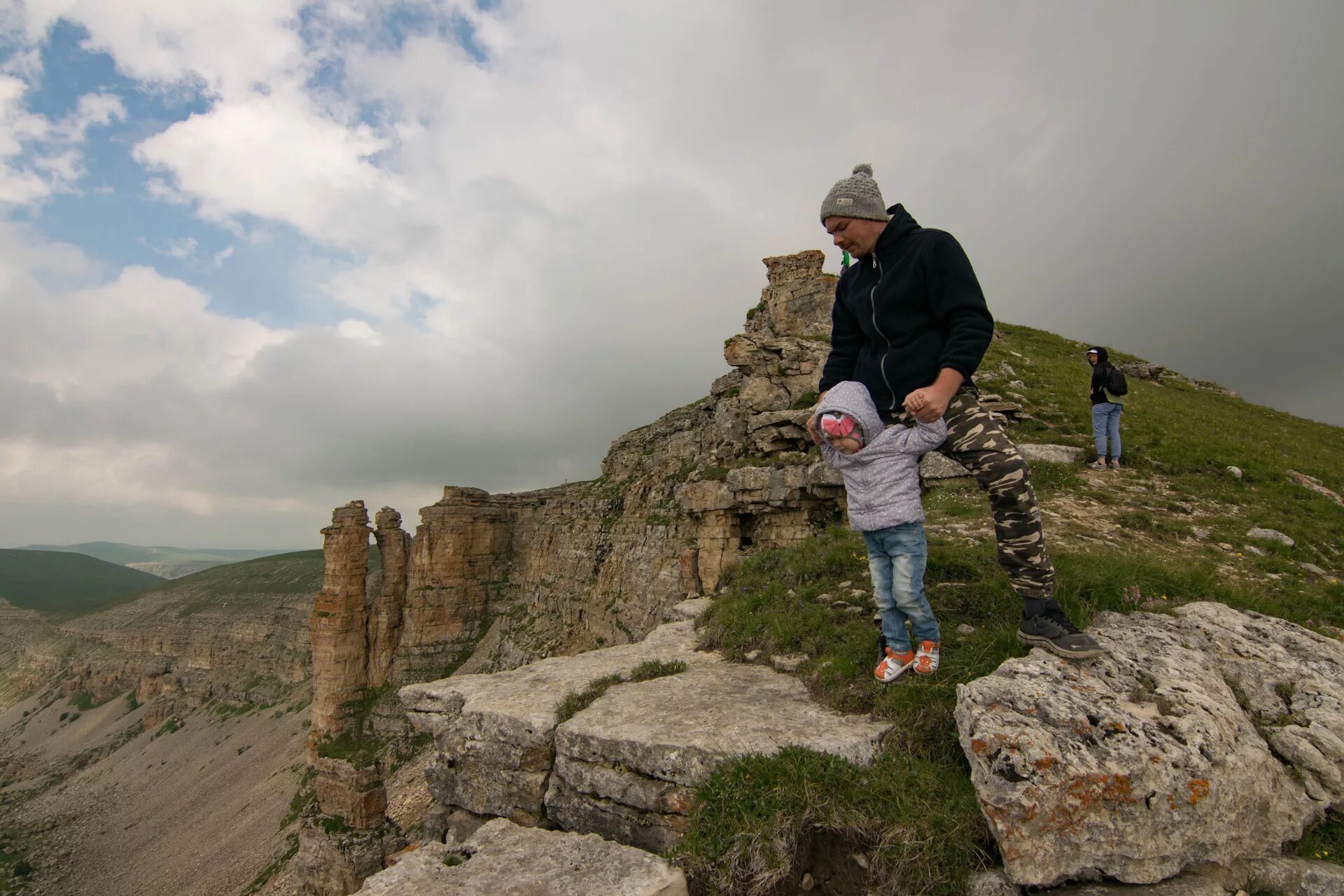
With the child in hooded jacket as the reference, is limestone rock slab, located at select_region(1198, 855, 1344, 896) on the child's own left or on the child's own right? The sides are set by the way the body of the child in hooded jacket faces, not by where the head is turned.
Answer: on the child's own left

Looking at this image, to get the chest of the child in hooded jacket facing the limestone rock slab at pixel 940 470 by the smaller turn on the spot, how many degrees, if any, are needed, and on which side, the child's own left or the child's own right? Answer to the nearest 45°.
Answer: approximately 135° to the child's own right

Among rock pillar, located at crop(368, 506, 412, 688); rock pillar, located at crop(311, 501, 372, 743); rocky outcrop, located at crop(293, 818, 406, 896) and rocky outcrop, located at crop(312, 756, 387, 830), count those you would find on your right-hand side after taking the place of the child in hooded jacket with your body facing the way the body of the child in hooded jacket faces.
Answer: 4

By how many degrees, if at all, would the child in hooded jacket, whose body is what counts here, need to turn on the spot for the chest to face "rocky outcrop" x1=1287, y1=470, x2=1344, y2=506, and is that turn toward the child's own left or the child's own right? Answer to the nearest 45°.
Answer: approximately 180°

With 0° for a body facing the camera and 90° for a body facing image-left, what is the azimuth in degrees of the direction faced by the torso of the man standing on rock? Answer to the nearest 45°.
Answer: approximately 45°

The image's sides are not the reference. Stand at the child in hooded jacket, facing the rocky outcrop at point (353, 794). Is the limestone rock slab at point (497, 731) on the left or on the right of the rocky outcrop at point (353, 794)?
left

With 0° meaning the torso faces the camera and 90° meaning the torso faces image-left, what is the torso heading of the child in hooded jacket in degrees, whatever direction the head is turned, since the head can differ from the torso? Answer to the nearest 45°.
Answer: approximately 45°

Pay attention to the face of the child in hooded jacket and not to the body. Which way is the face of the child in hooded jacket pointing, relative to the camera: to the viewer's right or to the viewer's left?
to the viewer's left

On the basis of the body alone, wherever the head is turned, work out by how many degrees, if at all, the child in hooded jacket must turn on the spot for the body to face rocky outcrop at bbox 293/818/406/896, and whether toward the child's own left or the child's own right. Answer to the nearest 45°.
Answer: approximately 90° to the child's own right
